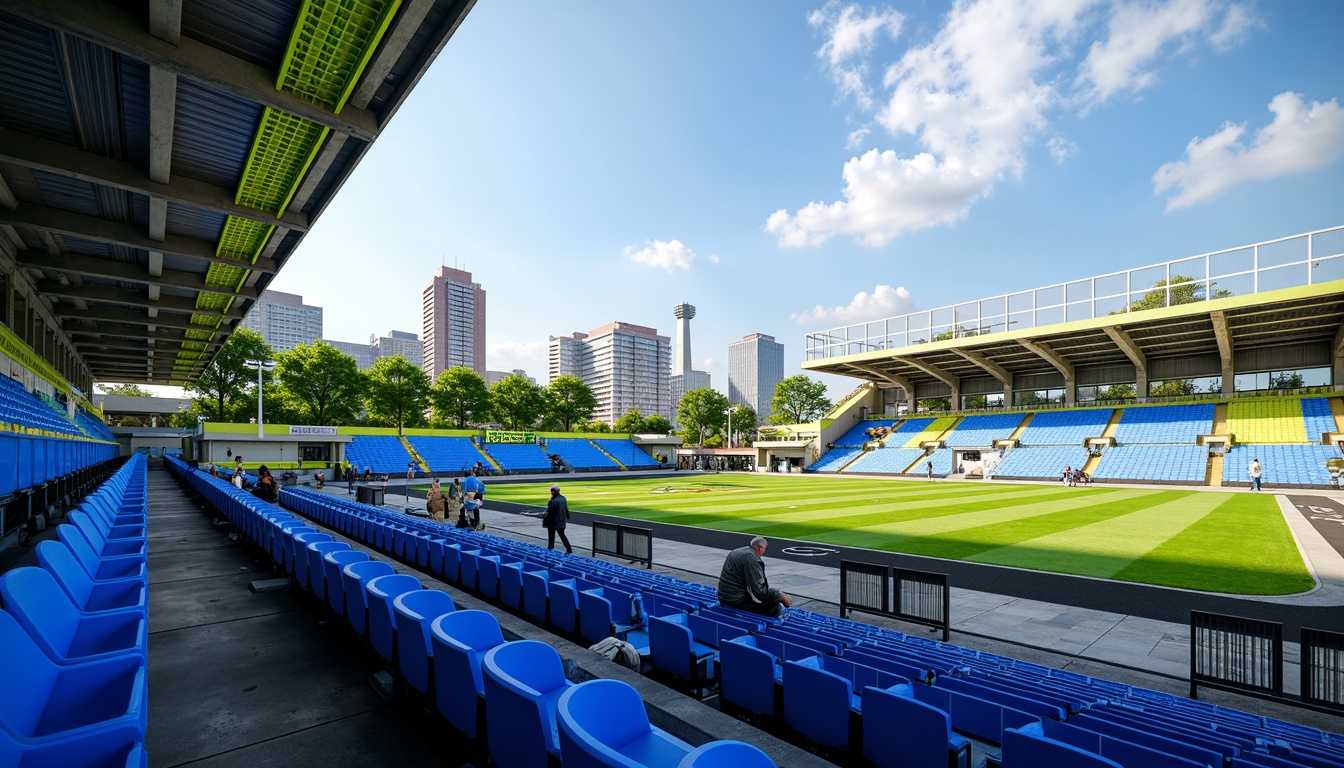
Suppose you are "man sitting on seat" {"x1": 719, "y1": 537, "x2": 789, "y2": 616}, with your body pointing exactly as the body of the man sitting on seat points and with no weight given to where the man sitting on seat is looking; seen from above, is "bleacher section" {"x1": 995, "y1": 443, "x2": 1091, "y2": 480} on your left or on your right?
on your left

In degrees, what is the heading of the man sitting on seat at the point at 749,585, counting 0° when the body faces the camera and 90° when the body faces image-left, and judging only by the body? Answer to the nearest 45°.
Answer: approximately 270°

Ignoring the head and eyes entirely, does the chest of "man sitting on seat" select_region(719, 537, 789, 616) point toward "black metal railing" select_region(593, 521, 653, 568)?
no

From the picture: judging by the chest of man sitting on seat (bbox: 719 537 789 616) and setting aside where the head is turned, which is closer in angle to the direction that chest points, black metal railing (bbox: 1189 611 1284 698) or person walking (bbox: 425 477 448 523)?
the black metal railing

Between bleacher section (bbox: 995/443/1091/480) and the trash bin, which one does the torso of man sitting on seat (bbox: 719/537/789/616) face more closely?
the bleacher section

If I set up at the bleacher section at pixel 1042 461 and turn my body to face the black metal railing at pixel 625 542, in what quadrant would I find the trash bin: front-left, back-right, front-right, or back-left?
front-right

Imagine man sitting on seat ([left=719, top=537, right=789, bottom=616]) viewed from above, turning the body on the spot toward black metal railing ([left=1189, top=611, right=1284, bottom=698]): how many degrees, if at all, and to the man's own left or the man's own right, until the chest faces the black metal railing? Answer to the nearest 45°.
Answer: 0° — they already face it

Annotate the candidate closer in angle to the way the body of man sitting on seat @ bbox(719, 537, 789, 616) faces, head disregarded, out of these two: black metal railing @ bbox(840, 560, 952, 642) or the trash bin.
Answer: the black metal railing

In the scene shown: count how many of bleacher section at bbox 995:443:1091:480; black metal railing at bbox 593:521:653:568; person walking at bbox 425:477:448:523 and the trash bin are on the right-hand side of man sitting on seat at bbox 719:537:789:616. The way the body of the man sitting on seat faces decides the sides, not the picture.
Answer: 0
